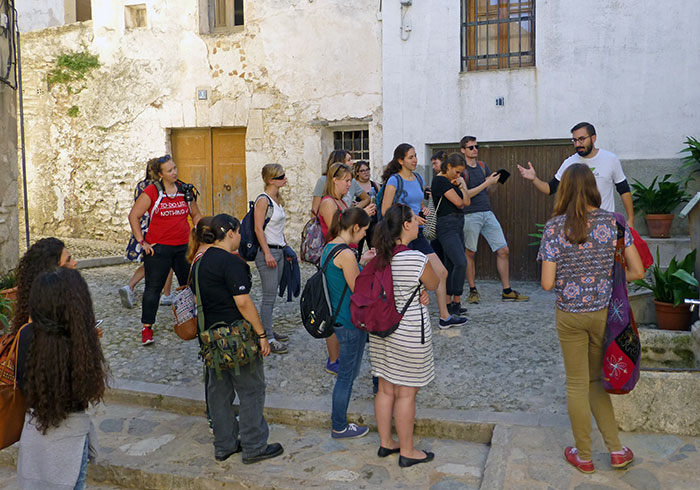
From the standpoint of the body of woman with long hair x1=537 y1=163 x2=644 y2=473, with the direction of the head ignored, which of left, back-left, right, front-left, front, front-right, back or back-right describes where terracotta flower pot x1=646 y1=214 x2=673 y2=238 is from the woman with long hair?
front

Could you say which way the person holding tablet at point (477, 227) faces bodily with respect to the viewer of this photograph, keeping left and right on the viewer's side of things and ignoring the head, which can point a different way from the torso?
facing the viewer and to the right of the viewer

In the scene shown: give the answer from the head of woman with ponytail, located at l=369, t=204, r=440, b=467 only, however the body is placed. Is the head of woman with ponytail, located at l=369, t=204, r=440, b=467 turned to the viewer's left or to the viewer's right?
to the viewer's right

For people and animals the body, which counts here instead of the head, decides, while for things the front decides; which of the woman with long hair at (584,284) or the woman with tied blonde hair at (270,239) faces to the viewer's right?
the woman with tied blonde hair at (270,239)

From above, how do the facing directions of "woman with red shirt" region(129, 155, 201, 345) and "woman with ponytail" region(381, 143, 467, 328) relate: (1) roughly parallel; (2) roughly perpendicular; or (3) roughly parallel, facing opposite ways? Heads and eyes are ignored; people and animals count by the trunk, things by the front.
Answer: roughly parallel

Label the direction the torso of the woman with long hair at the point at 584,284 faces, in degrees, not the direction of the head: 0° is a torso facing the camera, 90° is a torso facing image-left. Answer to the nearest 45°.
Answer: approximately 180°

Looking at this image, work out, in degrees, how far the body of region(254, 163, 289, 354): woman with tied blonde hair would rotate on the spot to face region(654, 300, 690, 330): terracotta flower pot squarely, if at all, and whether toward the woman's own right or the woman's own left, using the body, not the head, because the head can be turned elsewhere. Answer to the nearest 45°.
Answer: approximately 45° to the woman's own right

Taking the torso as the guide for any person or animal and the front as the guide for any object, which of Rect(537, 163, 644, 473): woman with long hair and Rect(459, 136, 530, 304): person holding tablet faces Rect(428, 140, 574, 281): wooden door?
the woman with long hair

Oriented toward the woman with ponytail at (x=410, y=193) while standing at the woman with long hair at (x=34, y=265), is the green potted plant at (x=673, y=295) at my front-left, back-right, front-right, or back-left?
front-right

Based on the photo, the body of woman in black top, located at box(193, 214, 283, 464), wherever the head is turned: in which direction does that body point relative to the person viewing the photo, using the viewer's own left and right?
facing away from the viewer and to the right of the viewer
